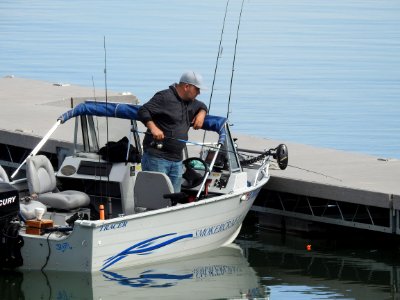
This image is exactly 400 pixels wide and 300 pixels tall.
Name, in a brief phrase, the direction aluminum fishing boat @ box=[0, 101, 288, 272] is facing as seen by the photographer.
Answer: facing away from the viewer and to the right of the viewer
